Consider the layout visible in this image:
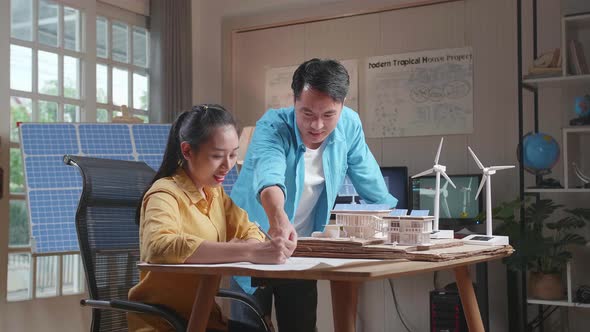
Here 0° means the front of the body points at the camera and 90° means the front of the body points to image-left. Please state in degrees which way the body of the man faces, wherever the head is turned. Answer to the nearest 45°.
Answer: approximately 0°

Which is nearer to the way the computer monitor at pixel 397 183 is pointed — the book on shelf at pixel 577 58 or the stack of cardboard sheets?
the stack of cardboard sheets

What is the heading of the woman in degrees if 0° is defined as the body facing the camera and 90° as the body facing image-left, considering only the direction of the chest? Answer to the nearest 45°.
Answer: approximately 315°

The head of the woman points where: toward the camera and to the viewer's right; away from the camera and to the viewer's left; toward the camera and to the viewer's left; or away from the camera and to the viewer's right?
toward the camera and to the viewer's right

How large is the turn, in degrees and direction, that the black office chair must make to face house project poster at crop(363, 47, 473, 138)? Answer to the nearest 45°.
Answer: approximately 90° to its left

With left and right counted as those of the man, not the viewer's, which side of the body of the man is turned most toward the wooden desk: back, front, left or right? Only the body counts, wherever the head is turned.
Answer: front

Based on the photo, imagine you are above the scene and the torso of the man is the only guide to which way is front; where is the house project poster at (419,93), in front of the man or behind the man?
behind

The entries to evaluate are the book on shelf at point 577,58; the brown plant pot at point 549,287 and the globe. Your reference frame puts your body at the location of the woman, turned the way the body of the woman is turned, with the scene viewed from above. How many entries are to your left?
3

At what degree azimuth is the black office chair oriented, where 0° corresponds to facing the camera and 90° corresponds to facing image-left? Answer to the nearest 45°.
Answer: approximately 315°

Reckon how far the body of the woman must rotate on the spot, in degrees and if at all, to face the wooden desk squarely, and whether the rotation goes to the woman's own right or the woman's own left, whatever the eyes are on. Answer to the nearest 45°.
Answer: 0° — they already face it

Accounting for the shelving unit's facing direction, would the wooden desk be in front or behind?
in front
